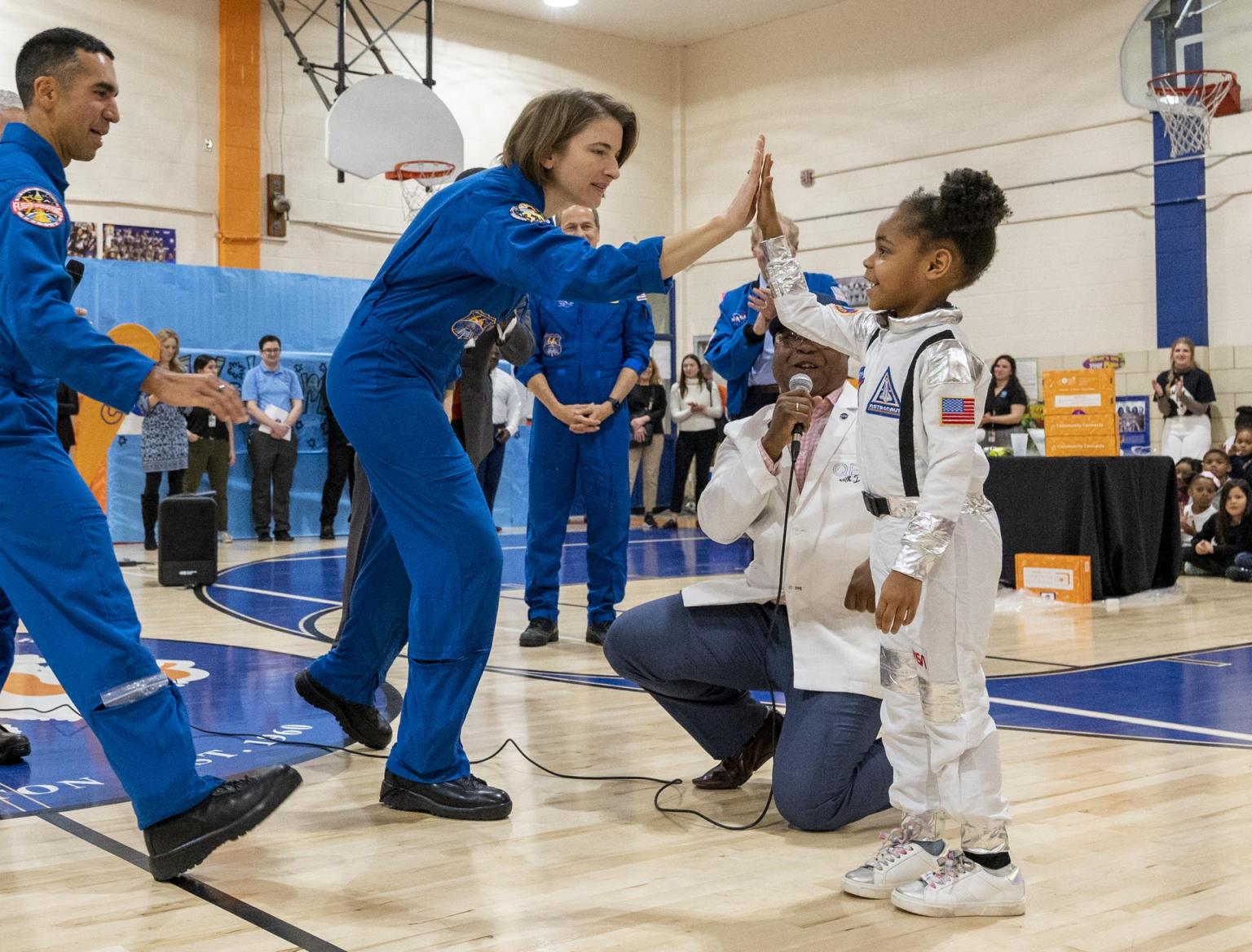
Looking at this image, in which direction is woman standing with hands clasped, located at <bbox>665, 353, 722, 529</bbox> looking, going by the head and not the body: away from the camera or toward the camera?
toward the camera

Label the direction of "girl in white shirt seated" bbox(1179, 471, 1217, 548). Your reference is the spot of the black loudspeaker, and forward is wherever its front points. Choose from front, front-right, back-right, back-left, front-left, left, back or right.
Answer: left

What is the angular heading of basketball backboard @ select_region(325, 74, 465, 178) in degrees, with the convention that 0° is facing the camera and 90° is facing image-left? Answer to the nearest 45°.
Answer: approximately 315°

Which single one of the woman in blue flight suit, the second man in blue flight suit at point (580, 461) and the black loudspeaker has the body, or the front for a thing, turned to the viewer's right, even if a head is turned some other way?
the woman in blue flight suit

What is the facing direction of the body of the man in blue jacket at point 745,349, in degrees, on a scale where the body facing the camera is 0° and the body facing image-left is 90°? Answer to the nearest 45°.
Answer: approximately 0°

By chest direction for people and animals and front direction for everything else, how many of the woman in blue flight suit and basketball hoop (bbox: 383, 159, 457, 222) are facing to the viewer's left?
0

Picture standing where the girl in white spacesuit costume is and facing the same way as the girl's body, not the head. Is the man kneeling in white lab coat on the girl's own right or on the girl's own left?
on the girl's own right

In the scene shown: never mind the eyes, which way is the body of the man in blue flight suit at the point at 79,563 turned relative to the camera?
to the viewer's right

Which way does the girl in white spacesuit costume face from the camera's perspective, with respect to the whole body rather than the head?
to the viewer's left

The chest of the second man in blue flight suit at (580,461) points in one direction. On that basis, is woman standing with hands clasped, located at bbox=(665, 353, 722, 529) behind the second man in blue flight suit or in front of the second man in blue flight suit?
behind

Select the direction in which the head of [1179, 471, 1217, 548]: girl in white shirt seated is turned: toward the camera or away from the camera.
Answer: toward the camera

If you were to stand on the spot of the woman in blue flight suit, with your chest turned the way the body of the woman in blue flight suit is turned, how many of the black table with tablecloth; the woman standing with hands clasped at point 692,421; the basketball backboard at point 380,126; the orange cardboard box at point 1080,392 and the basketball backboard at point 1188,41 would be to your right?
0

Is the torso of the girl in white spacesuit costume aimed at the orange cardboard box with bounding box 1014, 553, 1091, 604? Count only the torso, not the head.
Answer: no

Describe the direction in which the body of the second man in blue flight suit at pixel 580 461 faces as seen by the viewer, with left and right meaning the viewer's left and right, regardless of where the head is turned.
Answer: facing the viewer

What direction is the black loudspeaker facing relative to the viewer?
toward the camera
